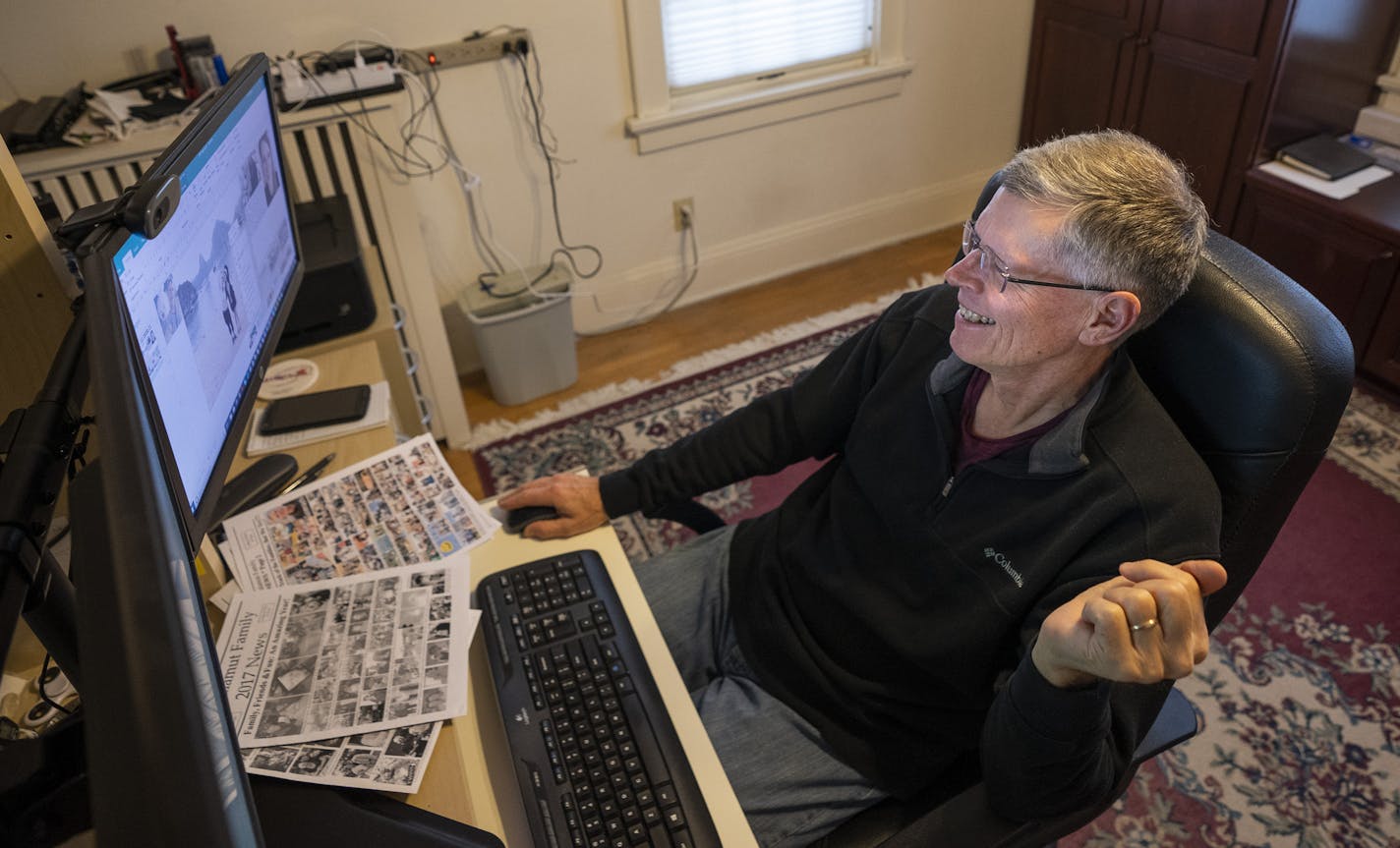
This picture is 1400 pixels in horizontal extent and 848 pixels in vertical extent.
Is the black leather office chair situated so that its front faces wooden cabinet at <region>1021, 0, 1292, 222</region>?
no

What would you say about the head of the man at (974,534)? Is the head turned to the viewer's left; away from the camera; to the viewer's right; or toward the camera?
to the viewer's left

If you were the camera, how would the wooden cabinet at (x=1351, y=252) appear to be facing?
facing the viewer and to the left of the viewer

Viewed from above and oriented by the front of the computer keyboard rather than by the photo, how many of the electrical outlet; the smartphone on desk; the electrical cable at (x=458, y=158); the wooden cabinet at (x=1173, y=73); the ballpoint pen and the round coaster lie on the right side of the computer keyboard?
0

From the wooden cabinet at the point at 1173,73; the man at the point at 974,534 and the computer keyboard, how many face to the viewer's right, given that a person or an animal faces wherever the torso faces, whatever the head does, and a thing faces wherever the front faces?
1

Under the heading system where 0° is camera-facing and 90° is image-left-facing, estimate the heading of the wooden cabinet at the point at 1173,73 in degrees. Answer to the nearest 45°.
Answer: approximately 45°

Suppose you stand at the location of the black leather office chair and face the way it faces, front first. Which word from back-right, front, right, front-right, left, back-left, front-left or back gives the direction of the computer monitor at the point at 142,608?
front

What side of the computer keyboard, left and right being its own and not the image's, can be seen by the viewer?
right

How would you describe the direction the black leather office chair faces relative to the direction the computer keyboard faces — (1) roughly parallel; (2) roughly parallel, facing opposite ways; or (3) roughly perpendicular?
roughly parallel, facing opposite ways

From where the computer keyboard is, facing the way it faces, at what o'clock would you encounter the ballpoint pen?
The ballpoint pen is roughly at 8 o'clock from the computer keyboard.

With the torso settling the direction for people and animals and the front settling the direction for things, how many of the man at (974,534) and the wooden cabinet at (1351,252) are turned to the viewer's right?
0

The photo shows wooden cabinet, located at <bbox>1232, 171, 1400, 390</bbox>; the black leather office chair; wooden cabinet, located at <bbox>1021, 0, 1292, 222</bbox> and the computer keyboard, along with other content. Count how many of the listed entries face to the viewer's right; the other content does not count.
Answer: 1

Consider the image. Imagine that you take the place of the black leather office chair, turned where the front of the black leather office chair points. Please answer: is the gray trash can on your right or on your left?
on your right

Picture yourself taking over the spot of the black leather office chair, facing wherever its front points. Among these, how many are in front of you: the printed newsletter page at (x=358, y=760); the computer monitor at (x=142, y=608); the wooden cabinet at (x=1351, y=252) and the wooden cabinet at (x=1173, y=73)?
2

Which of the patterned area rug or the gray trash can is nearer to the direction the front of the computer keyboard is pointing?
the patterned area rug
